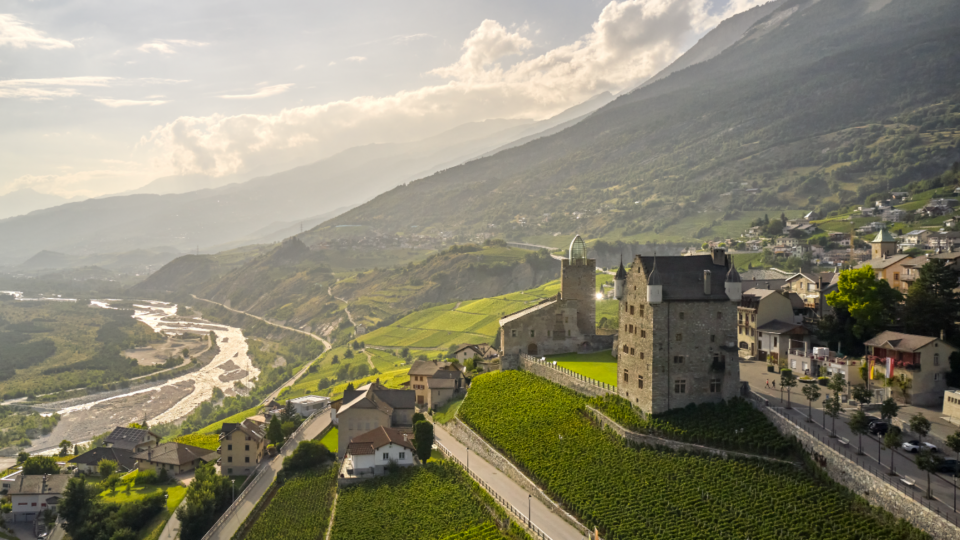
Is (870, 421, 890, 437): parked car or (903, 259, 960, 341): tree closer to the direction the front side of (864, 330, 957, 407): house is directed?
the parked car

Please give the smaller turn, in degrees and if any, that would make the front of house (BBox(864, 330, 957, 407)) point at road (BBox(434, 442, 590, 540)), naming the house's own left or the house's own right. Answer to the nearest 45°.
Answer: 0° — it already faces it

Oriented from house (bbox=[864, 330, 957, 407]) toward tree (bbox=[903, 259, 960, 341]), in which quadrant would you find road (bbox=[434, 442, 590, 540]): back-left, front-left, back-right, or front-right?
back-left

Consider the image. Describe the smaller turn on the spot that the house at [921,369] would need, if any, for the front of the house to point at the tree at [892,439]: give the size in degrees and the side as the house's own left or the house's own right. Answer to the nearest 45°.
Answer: approximately 45° to the house's own left

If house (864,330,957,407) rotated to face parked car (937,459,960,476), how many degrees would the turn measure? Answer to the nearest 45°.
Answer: approximately 45° to its left

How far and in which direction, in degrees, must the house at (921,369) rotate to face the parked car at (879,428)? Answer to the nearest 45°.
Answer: approximately 45° to its left

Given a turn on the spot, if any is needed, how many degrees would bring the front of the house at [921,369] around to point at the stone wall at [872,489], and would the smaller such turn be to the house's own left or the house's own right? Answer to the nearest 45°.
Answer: approximately 45° to the house's own left

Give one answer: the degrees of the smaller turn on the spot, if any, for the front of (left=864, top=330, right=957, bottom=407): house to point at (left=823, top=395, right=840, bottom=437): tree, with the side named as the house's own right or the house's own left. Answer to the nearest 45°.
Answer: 0° — it already faces it

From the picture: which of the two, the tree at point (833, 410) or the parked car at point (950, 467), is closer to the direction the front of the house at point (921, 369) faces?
the tree

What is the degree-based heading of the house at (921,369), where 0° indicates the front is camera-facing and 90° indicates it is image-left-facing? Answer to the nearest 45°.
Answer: approximately 45°
